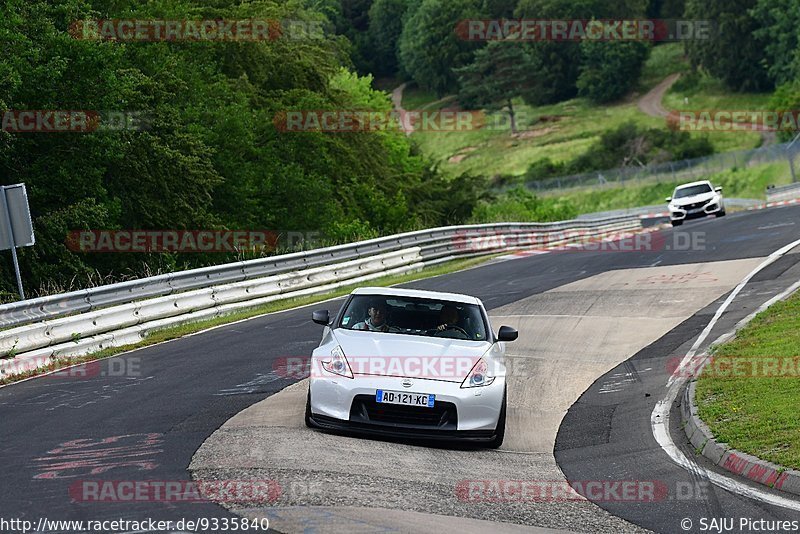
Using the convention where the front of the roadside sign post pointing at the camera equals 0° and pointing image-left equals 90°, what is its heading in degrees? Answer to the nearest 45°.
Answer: approximately 180°

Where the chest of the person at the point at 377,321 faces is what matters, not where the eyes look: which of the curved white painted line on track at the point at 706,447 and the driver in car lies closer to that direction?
the curved white painted line on track

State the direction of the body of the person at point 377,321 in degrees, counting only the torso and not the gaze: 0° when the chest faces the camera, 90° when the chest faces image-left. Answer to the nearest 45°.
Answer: approximately 0°

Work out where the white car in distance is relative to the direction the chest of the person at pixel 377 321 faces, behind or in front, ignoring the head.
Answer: behind

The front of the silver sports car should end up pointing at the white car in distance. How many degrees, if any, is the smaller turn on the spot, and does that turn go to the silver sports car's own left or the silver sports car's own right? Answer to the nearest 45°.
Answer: approximately 180°

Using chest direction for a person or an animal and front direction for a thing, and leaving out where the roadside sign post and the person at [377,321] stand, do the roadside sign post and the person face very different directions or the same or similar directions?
very different directions

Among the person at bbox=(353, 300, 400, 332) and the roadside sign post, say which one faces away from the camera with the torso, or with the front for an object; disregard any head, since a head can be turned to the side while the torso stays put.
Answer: the roadside sign post

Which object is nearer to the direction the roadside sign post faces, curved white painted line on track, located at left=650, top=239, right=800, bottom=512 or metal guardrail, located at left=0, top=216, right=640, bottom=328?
the metal guardrail

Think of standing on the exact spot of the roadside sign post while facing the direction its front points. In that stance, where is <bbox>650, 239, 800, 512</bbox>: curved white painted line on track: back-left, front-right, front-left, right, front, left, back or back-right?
back-right
